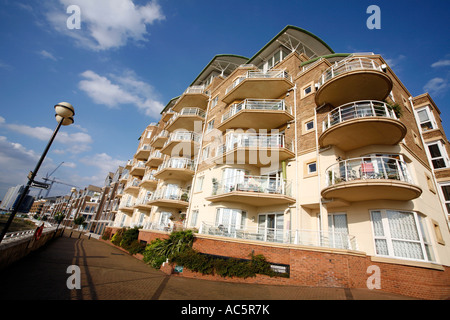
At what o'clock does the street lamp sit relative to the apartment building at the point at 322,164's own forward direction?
The street lamp is roughly at 12 o'clock from the apartment building.

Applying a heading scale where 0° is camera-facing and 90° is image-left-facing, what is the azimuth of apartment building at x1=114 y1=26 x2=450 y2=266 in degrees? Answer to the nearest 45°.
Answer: approximately 45°

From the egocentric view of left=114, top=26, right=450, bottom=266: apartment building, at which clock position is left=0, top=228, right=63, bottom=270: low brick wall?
The low brick wall is roughly at 1 o'clock from the apartment building.
